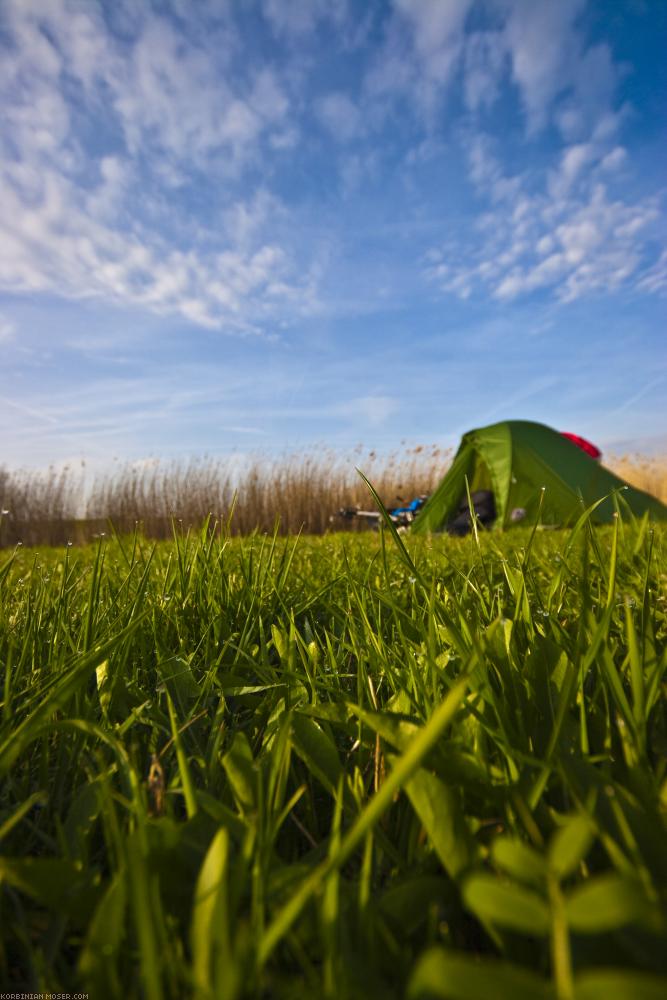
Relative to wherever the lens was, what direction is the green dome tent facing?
facing the viewer and to the left of the viewer
